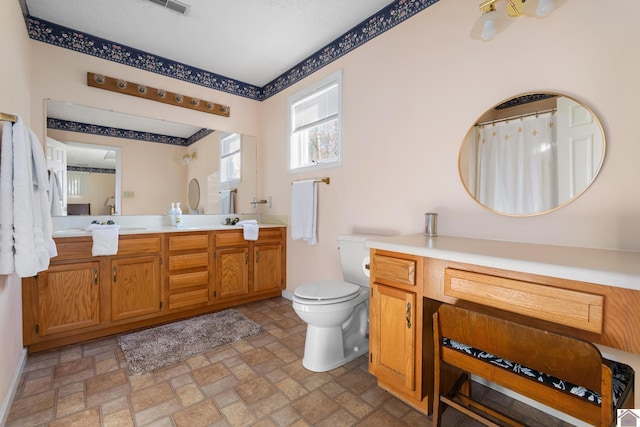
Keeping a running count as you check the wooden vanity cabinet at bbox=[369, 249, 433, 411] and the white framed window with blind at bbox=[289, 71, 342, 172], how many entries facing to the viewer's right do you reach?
0

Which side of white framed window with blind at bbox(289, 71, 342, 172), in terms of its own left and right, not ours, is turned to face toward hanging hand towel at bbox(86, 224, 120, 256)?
front

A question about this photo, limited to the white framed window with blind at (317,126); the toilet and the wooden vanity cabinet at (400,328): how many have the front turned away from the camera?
0

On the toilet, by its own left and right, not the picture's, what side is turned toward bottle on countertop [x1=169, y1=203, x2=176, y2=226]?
right

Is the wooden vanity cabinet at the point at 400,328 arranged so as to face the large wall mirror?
no

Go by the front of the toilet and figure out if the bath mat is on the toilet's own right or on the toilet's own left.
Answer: on the toilet's own right

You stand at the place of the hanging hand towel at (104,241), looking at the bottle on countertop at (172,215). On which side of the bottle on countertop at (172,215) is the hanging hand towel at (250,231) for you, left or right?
right

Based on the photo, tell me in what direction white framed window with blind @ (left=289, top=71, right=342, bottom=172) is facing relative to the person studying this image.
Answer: facing the viewer and to the left of the viewer

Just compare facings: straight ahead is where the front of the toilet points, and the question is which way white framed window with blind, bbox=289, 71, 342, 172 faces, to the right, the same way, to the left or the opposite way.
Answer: the same way

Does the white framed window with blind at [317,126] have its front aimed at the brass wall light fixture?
no

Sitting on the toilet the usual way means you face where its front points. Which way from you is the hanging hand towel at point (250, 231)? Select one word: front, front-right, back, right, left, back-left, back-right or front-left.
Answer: right

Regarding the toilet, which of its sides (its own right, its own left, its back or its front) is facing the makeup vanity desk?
left
